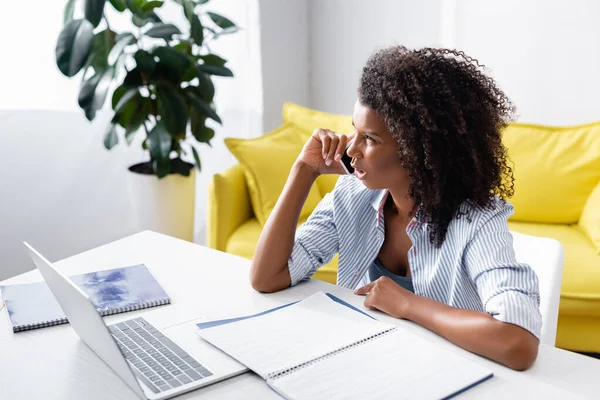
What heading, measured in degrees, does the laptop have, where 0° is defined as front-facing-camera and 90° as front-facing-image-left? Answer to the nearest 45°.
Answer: approximately 225°

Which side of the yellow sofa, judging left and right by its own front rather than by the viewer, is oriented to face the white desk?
front

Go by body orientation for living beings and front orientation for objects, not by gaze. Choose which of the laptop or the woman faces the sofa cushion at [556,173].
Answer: the laptop

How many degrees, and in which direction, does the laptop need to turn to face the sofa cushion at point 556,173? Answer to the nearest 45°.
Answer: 0° — it already faces it

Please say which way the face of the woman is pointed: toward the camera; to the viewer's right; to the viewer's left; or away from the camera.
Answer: to the viewer's left

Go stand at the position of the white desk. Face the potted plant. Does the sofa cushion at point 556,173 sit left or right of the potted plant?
right

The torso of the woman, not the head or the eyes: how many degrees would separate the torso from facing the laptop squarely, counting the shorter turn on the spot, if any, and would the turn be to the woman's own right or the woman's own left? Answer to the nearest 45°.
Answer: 0° — they already face it

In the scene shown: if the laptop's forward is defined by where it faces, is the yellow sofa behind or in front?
in front

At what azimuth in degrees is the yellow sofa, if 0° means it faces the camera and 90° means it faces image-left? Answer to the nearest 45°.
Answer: approximately 45°

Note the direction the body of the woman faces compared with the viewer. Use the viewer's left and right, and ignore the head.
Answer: facing the viewer and to the left of the viewer
